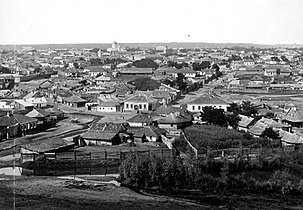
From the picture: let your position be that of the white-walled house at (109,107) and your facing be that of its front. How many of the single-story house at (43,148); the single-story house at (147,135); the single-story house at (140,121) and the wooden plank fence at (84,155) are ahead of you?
4

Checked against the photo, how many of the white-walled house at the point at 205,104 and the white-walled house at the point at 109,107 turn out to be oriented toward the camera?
2

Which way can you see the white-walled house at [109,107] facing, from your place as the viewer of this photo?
facing the viewer

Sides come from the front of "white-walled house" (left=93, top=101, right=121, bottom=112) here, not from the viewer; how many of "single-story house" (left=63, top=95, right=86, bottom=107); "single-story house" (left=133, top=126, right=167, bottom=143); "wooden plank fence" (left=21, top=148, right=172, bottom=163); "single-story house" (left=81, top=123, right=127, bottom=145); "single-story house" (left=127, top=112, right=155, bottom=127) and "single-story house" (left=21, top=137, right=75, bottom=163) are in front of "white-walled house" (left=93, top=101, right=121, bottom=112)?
5

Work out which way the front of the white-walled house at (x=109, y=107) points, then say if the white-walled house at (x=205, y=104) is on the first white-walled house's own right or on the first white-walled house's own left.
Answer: on the first white-walled house's own left

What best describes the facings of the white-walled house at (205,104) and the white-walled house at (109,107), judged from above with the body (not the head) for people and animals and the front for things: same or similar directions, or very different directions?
same or similar directions

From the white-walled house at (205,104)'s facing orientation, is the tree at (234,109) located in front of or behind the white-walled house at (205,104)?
in front

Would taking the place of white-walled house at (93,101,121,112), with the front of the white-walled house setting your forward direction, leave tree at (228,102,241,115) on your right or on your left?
on your left

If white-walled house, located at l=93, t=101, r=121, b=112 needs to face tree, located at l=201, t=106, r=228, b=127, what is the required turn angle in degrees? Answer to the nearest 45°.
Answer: approximately 45° to its left

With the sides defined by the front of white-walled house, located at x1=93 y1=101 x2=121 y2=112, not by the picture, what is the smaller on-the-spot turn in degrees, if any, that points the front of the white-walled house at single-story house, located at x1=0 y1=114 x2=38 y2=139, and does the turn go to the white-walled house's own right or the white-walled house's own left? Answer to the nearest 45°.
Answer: approximately 45° to the white-walled house's own right

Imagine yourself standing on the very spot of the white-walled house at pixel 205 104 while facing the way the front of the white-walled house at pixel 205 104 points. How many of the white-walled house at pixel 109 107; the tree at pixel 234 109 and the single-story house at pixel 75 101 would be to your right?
2

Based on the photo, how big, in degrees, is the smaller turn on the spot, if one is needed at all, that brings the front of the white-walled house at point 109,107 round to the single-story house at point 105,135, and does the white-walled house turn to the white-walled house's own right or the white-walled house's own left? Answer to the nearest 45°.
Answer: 0° — it already faces it

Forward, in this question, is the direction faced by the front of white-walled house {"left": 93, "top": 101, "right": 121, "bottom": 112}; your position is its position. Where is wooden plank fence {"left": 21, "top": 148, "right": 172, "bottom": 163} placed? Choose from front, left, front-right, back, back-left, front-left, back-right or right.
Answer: front

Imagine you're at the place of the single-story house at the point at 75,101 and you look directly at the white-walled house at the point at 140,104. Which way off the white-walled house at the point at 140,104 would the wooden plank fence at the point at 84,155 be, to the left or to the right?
right

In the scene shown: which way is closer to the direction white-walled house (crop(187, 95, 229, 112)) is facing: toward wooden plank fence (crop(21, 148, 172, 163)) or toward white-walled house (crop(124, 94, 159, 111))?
the wooden plank fence

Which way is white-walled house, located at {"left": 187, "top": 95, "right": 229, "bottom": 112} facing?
toward the camera

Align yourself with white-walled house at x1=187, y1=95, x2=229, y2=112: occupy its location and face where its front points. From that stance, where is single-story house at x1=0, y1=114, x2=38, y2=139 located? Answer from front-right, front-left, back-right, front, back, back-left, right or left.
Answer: front-right

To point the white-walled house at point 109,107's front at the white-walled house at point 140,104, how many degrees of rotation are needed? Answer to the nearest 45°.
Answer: approximately 90° to its left

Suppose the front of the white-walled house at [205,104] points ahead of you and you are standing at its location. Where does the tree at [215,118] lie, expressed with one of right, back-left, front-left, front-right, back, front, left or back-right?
front
